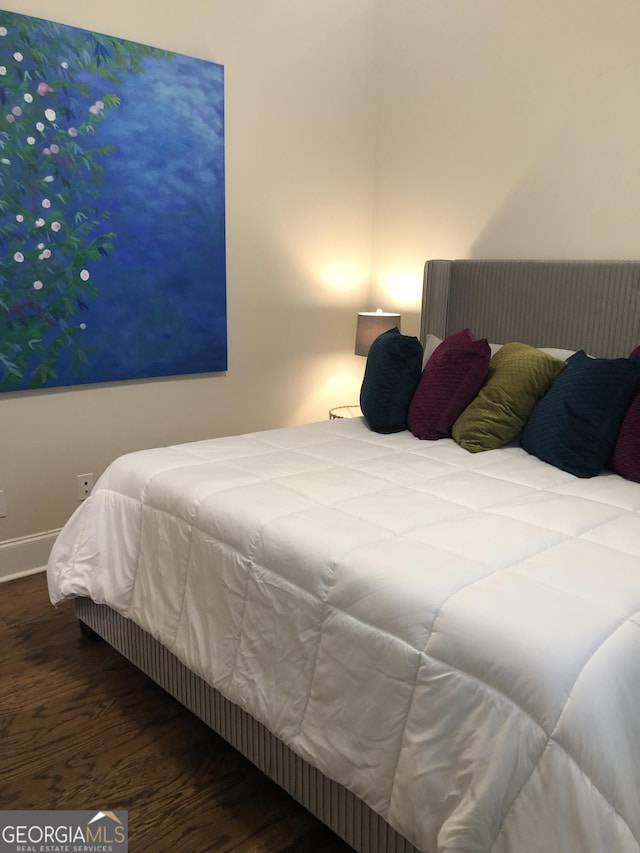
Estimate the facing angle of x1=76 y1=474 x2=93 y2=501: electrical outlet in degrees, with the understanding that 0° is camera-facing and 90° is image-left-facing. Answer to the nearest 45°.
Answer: approximately 315°

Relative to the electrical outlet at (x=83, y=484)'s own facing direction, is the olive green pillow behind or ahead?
ahead

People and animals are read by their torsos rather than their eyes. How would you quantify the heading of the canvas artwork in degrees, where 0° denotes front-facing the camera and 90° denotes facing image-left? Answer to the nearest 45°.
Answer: approximately 315°

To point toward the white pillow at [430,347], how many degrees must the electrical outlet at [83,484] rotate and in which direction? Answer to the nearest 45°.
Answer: approximately 45° to its left

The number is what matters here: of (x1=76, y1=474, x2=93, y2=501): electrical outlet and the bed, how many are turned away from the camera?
0

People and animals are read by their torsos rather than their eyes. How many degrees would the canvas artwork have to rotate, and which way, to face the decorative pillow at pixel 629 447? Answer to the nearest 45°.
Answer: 0° — it already faces it

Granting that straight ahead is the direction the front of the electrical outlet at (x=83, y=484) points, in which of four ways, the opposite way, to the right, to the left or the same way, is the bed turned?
to the right

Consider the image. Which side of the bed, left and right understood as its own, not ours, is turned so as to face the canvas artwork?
right

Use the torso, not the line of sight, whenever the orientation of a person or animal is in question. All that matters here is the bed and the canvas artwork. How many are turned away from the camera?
0

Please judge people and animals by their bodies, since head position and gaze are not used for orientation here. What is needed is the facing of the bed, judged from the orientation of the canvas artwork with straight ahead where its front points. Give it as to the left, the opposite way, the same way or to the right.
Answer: to the right

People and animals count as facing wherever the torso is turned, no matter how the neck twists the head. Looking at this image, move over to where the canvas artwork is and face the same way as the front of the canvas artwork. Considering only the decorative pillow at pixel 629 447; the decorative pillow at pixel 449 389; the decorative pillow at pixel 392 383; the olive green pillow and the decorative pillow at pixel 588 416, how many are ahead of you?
5

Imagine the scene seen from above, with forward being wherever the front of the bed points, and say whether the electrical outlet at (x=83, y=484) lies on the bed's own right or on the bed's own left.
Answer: on the bed's own right

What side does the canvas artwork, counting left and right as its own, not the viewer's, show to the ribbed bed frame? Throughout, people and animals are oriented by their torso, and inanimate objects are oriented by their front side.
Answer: front
